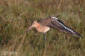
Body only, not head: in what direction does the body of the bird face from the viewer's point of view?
to the viewer's left
